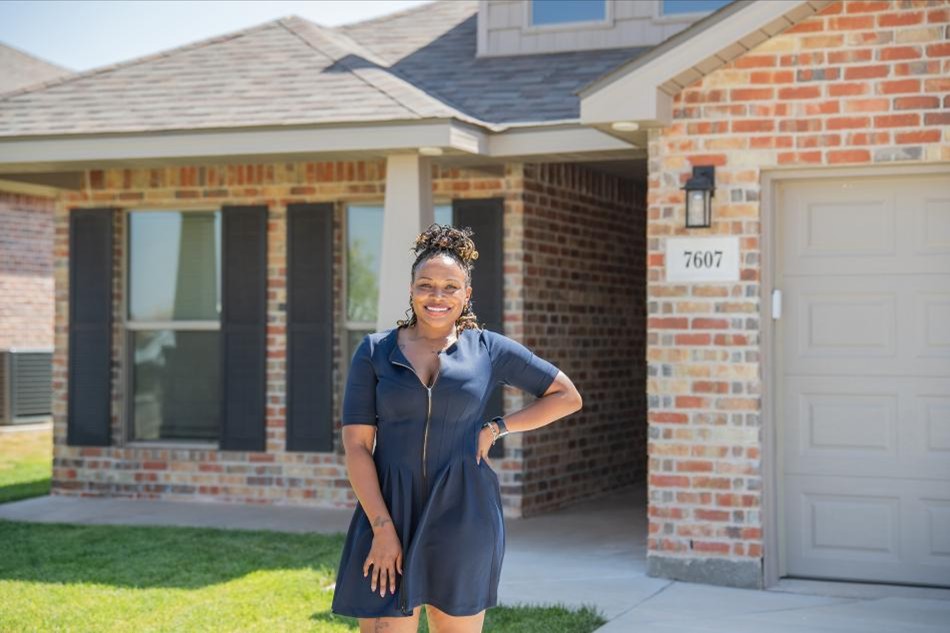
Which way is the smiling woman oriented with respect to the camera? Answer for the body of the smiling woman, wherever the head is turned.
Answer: toward the camera

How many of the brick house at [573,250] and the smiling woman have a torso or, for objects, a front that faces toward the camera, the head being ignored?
2

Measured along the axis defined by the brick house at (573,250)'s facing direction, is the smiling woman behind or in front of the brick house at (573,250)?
in front

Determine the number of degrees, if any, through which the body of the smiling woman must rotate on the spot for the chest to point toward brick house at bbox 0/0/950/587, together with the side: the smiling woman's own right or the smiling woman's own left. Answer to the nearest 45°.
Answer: approximately 180°

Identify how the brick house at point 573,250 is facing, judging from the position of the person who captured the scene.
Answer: facing the viewer

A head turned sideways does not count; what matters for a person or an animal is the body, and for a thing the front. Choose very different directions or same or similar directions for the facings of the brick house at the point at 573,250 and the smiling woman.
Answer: same or similar directions

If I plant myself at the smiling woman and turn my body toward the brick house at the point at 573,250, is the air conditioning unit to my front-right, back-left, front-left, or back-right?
front-left

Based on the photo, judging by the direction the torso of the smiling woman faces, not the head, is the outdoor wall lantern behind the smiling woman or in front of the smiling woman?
behind
